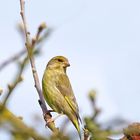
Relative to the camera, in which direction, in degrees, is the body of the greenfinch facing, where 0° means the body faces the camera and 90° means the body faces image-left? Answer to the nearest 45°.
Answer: approximately 45°

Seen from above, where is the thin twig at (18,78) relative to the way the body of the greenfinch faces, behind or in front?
in front

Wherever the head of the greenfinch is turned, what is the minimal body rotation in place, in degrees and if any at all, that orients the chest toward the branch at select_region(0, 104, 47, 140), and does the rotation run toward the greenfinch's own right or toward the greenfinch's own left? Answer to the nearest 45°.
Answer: approximately 45° to the greenfinch's own left
